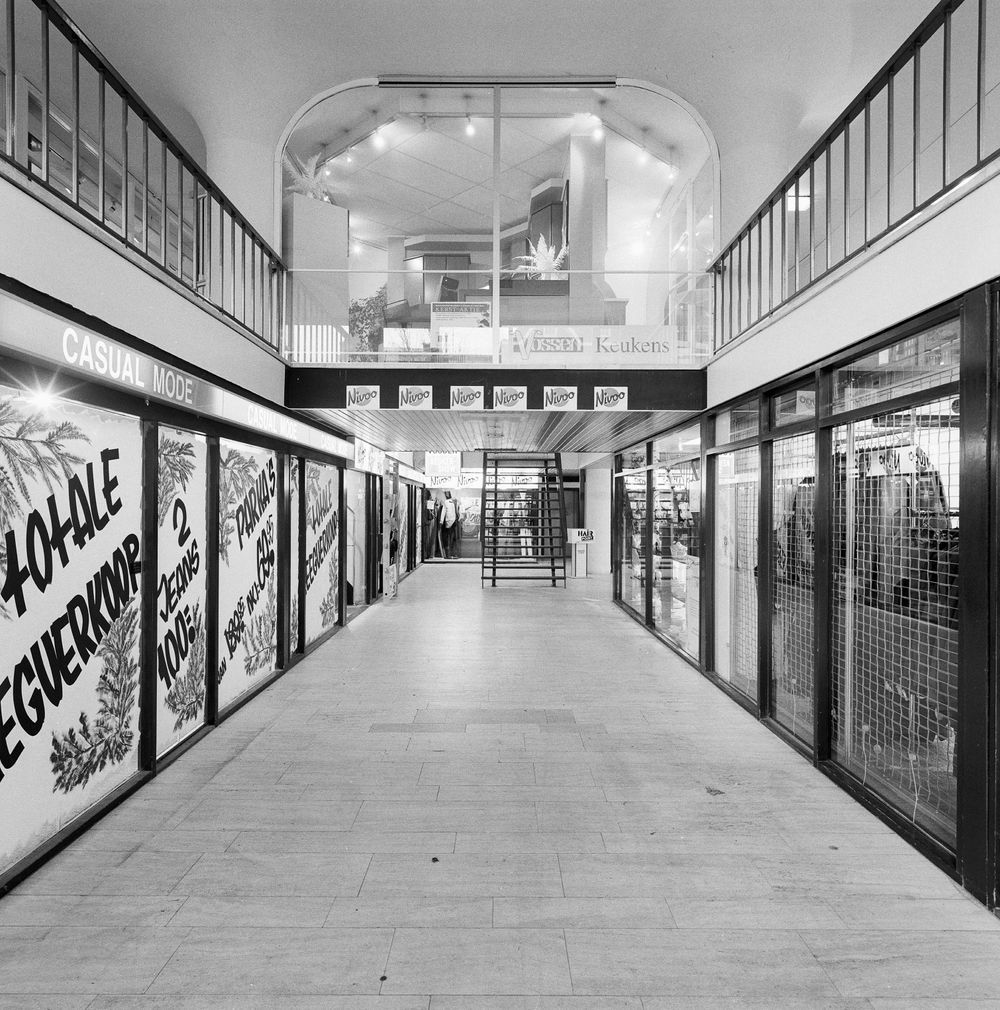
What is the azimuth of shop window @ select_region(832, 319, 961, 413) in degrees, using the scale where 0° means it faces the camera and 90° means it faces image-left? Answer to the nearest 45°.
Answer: approximately 45°

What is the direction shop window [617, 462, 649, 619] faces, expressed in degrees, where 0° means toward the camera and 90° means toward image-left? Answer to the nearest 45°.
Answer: approximately 90°

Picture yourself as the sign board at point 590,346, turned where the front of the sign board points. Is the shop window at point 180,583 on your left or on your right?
on your right

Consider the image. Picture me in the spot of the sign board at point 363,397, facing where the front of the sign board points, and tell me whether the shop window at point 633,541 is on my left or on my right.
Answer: on my left

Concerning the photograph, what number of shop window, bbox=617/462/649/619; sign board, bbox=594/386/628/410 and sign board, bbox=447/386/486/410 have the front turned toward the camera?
2

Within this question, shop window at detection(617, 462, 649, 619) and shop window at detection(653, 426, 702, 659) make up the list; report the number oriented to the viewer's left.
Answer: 2

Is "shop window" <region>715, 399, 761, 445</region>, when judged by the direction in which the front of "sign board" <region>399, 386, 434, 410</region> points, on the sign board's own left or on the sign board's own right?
on the sign board's own left

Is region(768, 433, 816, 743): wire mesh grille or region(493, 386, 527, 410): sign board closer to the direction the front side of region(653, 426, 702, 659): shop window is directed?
the sign board

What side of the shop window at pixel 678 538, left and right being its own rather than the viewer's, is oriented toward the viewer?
left

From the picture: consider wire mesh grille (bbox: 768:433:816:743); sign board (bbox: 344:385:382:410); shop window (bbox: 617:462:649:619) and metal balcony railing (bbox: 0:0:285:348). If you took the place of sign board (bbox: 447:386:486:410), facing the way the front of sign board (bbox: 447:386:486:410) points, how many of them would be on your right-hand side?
2

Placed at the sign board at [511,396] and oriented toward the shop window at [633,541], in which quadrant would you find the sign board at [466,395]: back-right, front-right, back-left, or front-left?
back-left

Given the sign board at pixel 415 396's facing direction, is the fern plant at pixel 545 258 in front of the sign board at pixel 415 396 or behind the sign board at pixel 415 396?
behind
